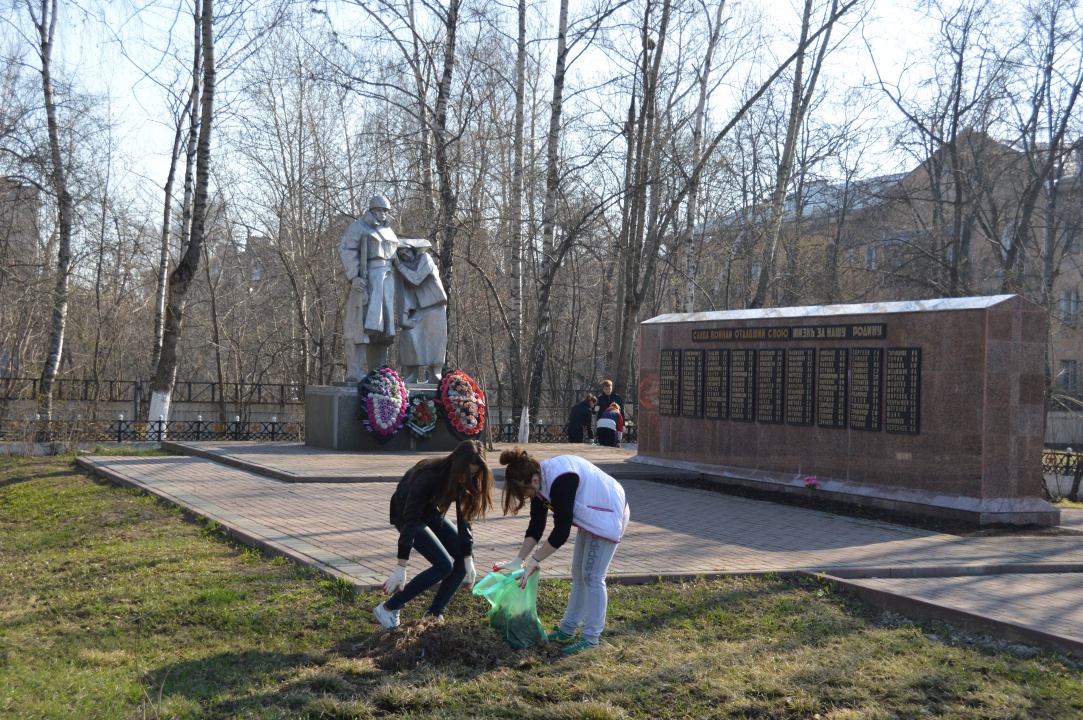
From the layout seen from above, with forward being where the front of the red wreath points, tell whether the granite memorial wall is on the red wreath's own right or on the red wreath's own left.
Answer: on the red wreath's own left

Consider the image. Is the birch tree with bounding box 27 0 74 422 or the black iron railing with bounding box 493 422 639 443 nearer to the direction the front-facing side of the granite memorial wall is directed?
the birch tree

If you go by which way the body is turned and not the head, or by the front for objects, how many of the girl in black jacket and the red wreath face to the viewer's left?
0

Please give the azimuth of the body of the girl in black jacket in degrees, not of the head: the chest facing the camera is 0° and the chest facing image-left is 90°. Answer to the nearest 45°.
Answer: approximately 315°

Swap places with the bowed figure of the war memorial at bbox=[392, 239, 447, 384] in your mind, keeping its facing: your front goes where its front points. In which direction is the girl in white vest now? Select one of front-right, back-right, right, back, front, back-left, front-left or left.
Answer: front-left

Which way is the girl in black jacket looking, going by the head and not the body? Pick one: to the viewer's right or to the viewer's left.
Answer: to the viewer's right

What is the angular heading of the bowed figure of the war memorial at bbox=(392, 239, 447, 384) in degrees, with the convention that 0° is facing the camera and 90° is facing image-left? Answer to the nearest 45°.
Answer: approximately 45°

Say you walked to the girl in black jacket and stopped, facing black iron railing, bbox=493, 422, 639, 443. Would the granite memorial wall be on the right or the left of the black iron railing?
right

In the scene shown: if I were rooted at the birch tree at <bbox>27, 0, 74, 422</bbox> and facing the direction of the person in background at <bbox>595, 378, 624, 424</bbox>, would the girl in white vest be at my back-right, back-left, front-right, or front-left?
front-right

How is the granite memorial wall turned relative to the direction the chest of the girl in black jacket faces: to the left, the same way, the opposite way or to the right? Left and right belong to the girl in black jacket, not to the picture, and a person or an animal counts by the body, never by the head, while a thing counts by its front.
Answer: to the right

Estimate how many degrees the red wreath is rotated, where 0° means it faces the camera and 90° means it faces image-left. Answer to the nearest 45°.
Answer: approximately 0°

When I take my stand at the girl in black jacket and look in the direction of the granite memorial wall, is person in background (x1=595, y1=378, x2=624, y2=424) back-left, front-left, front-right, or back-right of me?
front-left

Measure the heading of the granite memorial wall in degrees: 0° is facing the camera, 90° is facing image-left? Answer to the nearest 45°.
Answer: approximately 45°
